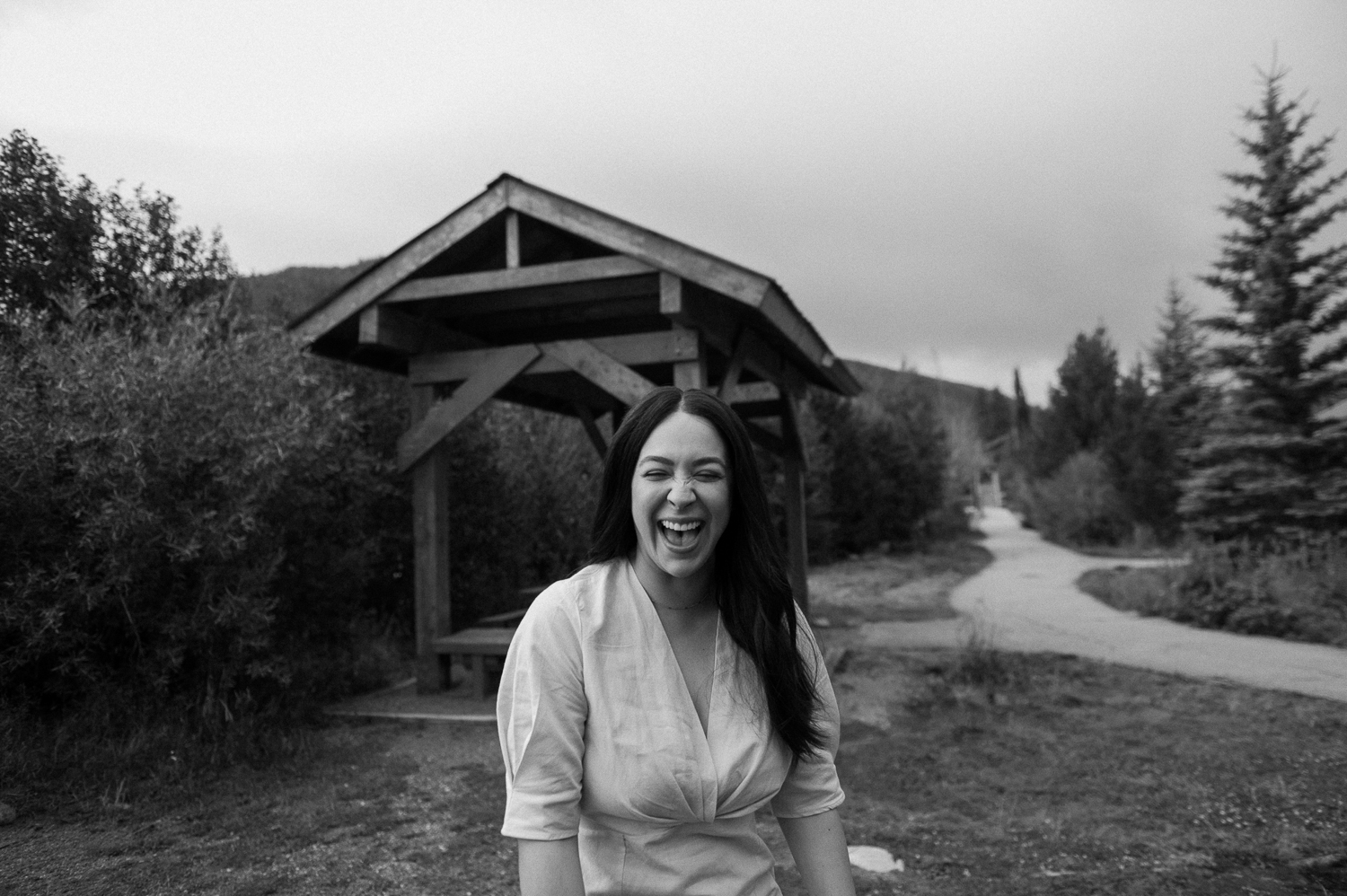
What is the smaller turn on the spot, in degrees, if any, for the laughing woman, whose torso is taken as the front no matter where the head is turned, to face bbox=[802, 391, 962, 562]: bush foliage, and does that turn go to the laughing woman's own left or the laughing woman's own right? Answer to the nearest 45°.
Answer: approximately 180°

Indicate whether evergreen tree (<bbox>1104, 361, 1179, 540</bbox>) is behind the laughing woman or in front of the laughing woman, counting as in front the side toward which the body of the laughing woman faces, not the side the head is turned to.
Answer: behind

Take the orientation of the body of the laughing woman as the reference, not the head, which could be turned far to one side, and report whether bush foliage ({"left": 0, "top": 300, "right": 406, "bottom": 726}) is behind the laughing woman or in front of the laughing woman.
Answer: behind

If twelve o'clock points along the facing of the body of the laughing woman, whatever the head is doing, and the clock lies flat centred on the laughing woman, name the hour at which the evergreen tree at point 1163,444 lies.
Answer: The evergreen tree is roughly at 7 o'clock from the laughing woman.

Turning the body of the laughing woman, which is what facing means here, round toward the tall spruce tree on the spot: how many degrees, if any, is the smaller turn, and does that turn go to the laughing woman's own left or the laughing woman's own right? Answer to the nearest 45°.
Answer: approximately 135° to the laughing woman's own left

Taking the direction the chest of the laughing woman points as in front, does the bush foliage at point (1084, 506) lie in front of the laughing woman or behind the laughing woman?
behind

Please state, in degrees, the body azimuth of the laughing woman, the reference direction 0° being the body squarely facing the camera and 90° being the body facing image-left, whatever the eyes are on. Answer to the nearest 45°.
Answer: approximately 0°
